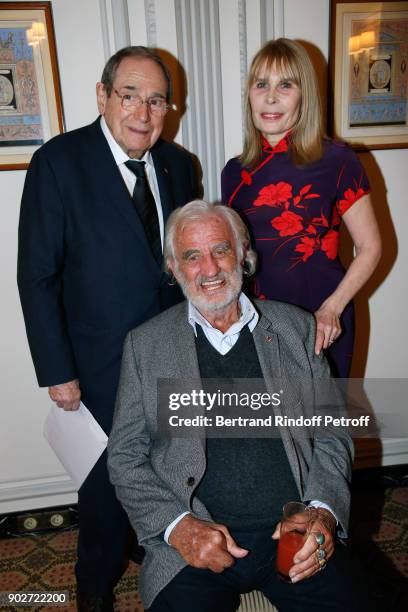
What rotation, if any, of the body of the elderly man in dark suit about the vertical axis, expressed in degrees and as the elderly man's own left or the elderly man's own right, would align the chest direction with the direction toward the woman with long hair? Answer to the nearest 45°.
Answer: approximately 45° to the elderly man's own left

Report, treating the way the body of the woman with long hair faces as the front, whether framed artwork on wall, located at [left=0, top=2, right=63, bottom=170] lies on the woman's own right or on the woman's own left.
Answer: on the woman's own right

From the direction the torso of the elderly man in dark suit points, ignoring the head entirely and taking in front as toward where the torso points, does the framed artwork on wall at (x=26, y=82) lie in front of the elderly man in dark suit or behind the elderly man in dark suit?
behind

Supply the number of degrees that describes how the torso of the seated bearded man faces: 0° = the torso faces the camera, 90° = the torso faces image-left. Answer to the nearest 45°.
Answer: approximately 0°

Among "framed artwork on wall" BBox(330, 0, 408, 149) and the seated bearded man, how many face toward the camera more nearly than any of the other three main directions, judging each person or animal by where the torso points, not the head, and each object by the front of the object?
2

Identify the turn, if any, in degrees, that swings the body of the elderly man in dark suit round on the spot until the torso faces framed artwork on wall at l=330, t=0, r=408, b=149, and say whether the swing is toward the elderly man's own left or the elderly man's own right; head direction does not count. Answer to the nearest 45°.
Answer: approximately 90° to the elderly man's own left
